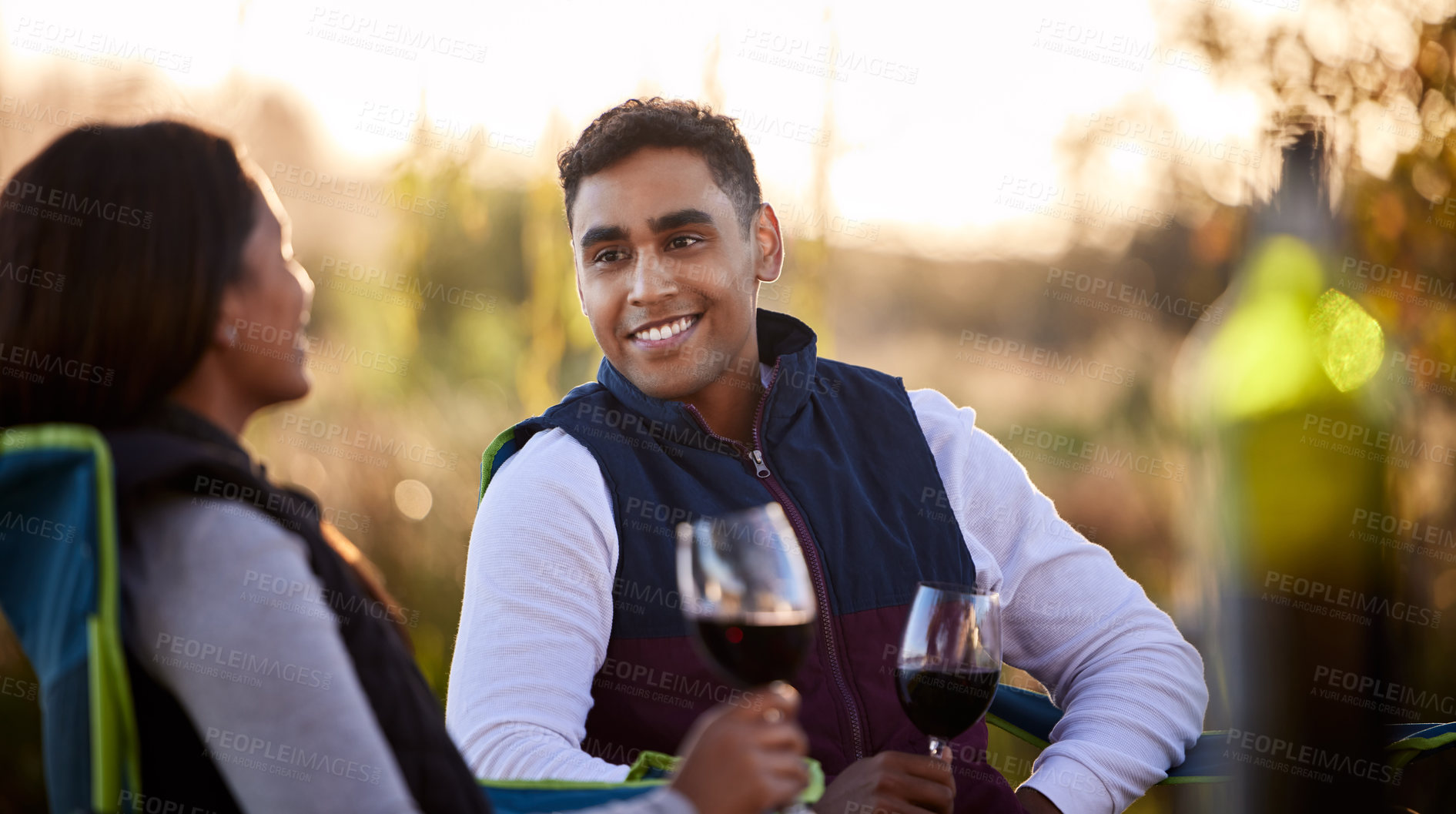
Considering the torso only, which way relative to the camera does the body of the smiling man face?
toward the camera

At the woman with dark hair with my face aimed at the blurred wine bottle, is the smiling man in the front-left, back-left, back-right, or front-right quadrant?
front-left

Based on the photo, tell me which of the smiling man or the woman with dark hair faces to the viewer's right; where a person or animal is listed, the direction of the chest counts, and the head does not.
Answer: the woman with dark hair

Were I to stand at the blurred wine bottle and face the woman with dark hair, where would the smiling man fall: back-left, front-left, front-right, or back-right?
front-right

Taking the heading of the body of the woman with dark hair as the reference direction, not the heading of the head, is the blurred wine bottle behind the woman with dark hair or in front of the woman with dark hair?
in front

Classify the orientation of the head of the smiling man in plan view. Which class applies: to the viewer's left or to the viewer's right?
to the viewer's left

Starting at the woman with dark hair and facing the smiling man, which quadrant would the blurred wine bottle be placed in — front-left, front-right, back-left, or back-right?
front-right

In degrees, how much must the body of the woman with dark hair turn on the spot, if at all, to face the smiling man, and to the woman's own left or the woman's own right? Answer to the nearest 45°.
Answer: approximately 45° to the woman's own left

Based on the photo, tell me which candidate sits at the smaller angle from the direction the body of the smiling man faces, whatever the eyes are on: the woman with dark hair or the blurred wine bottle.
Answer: the woman with dark hair

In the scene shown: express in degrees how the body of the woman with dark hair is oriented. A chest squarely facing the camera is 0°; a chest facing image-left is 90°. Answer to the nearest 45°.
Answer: approximately 270°

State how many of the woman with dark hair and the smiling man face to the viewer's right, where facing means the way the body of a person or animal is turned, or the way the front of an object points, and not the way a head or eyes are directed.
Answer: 1
